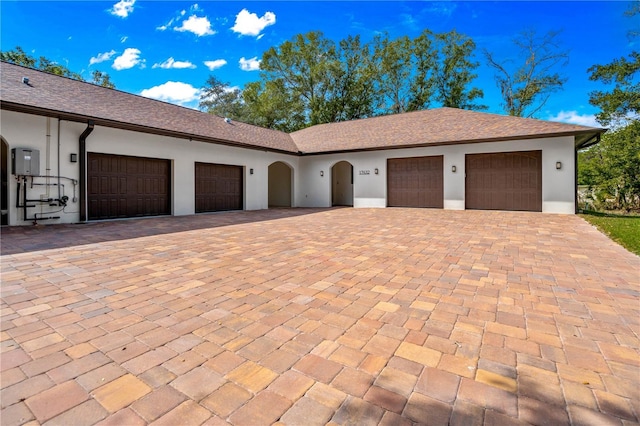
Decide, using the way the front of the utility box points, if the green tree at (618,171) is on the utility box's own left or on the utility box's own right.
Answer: on the utility box's own left

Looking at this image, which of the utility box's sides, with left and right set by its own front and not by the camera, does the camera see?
front

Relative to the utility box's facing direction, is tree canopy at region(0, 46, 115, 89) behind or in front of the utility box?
behind

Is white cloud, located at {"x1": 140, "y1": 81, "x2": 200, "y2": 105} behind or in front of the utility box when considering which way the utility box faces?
behind

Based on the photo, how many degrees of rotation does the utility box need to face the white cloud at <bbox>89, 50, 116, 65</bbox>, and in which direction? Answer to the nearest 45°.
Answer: approximately 180°

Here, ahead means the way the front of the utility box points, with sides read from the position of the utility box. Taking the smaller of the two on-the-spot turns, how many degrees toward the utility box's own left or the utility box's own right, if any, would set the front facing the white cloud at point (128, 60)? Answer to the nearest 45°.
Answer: approximately 180°

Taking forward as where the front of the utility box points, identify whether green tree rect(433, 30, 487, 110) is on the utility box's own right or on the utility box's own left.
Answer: on the utility box's own left

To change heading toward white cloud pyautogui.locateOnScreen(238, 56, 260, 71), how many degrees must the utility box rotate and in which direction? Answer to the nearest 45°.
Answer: approximately 135° to its left
